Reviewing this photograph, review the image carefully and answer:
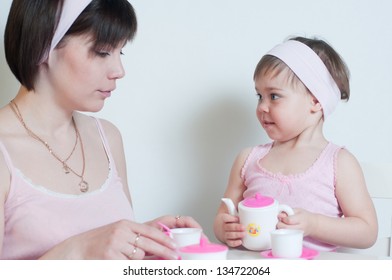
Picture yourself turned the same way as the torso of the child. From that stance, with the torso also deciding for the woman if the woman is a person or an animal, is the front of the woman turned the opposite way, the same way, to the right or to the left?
to the left

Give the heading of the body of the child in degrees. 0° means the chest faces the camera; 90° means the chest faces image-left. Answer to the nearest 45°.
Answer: approximately 45°

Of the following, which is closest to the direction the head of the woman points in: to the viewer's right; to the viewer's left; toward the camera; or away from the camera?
to the viewer's right

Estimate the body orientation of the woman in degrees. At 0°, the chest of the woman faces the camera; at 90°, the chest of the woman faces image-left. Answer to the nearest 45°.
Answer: approximately 315°
